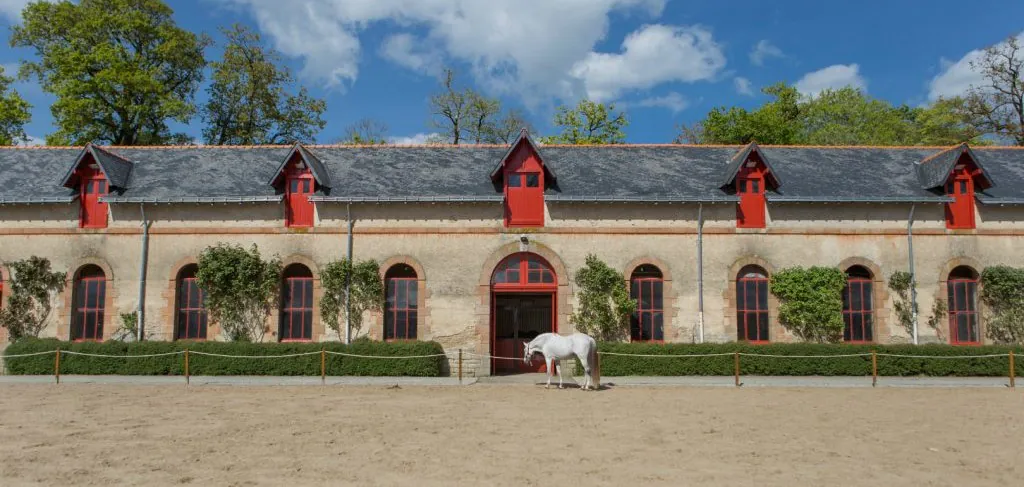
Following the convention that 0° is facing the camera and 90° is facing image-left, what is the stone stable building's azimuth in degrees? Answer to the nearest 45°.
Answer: approximately 0°

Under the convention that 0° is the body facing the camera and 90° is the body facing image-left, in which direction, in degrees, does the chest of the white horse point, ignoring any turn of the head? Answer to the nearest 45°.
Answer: approximately 90°

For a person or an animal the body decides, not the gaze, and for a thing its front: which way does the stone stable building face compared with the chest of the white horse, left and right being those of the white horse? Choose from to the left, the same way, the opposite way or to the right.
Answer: to the left

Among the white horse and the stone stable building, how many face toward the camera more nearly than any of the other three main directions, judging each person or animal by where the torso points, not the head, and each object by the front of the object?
1

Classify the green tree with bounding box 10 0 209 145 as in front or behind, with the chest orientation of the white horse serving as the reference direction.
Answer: in front

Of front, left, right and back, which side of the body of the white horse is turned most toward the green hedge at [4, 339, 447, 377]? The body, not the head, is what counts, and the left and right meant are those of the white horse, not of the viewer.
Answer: front

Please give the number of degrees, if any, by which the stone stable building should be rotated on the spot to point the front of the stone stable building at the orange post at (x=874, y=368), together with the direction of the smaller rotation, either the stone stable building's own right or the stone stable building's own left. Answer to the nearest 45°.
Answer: approximately 90° to the stone stable building's own left

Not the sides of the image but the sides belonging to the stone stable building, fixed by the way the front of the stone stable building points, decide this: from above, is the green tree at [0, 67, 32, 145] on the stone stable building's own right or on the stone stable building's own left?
on the stone stable building's own right

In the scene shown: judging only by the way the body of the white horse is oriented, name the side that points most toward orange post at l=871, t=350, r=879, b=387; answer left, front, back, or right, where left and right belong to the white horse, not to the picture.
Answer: back

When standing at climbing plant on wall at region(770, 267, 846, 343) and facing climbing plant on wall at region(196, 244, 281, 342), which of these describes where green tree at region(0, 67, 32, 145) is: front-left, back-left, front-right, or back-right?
front-right
